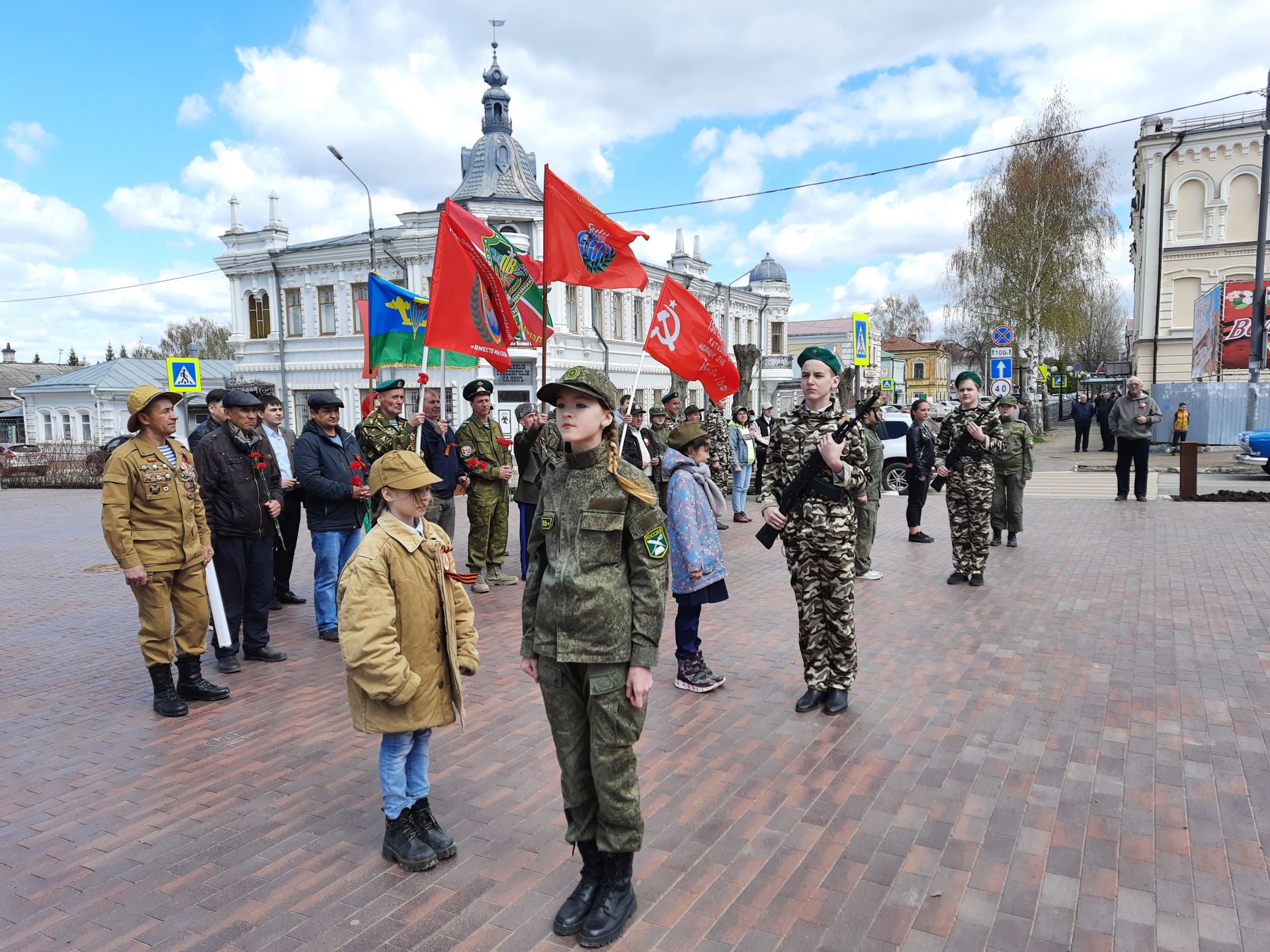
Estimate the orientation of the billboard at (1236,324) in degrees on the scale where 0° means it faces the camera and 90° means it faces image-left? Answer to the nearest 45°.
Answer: approximately 0°

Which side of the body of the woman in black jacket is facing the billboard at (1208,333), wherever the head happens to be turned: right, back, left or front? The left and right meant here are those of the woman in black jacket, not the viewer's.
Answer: left

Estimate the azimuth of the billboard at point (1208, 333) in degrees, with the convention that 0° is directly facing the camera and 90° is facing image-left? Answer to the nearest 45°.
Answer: approximately 45°

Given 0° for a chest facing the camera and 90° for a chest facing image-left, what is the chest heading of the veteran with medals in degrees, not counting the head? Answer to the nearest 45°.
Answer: approximately 315°

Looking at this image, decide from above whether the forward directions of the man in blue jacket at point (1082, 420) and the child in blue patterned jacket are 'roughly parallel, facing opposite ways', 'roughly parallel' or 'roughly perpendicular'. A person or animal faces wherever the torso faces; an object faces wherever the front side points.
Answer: roughly perpendicular

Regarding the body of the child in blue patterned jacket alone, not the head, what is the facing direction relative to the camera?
to the viewer's right

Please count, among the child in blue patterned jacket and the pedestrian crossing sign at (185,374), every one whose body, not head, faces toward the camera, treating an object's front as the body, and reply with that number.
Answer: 1
